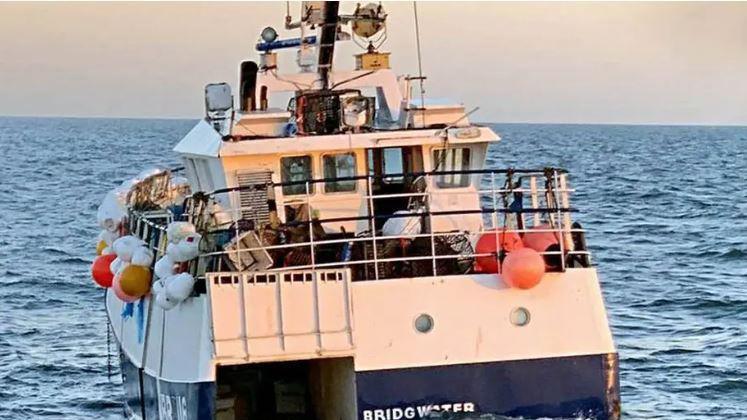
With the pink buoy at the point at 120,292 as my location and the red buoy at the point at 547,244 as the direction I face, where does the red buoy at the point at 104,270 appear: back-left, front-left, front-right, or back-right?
back-left

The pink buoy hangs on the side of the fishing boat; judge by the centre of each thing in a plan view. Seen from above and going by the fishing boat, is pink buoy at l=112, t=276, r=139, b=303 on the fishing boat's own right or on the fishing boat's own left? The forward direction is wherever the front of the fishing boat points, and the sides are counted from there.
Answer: on the fishing boat's own left

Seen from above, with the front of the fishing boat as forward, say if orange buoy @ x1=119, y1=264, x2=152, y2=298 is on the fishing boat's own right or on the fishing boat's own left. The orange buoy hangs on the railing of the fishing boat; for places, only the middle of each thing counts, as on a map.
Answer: on the fishing boat's own left

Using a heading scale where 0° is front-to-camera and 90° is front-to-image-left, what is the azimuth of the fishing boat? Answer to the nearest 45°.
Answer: approximately 180°
